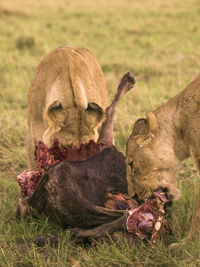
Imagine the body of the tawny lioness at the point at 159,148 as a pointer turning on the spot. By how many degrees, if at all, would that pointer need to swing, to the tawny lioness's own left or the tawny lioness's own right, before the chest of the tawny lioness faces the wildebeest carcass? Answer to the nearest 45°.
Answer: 0° — it already faces it

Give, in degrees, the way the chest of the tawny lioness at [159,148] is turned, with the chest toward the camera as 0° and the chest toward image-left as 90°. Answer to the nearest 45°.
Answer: approximately 90°

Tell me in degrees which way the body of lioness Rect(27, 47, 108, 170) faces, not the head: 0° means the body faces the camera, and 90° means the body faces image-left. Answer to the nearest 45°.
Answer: approximately 0°

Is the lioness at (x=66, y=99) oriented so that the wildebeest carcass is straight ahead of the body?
yes
